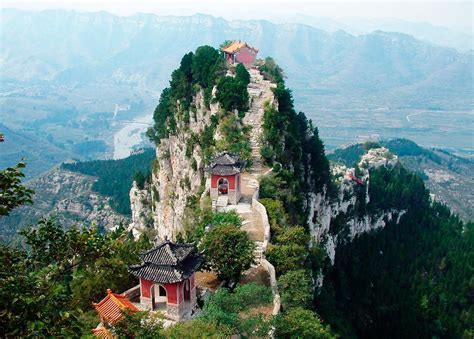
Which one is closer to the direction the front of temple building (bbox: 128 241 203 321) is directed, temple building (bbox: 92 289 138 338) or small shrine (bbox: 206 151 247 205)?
the temple building

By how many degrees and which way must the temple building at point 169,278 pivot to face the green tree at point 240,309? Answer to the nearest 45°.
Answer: approximately 90° to its left

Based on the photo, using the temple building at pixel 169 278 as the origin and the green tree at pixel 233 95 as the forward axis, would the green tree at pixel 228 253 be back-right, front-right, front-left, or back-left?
front-right

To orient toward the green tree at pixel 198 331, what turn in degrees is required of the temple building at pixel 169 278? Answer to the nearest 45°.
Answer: approximately 45° to its left

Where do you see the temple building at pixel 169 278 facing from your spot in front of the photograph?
facing the viewer and to the left of the viewer

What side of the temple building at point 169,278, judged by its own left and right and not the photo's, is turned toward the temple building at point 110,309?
front

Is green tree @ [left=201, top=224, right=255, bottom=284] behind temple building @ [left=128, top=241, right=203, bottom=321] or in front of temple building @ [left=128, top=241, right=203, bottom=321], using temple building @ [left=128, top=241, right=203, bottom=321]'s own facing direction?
behind

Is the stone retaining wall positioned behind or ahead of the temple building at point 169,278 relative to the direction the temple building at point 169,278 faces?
behind

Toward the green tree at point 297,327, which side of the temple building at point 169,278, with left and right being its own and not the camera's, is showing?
left

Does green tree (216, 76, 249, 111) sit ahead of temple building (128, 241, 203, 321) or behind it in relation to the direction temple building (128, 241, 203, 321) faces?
behind
